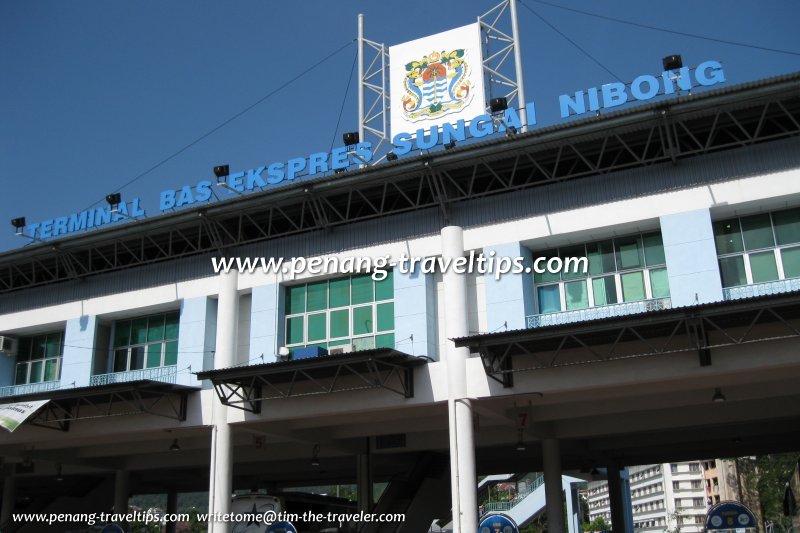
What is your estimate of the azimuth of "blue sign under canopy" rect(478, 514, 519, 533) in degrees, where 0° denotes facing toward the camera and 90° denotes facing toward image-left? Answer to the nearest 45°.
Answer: approximately 0°

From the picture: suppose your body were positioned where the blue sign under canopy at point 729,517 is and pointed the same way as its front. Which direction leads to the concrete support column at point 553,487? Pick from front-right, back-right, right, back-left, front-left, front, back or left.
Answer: back-right

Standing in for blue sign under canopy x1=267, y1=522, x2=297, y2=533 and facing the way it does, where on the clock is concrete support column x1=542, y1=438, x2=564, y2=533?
The concrete support column is roughly at 8 o'clock from the blue sign under canopy.

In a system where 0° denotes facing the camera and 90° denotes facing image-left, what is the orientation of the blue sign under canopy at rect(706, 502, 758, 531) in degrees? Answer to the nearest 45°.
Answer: approximately 0°

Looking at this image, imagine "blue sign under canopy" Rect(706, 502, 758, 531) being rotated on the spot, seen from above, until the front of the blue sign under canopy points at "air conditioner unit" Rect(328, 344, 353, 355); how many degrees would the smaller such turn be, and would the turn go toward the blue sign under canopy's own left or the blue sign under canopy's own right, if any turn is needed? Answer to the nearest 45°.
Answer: approximately 90° to the blue sign under canopy's own right
